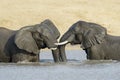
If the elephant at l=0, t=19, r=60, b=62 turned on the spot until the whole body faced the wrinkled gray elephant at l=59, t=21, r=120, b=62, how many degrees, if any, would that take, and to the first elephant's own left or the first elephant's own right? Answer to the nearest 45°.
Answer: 0° — it already faces it

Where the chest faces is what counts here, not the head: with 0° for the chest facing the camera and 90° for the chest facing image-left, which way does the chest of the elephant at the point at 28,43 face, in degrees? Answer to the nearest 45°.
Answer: approximately 270°
